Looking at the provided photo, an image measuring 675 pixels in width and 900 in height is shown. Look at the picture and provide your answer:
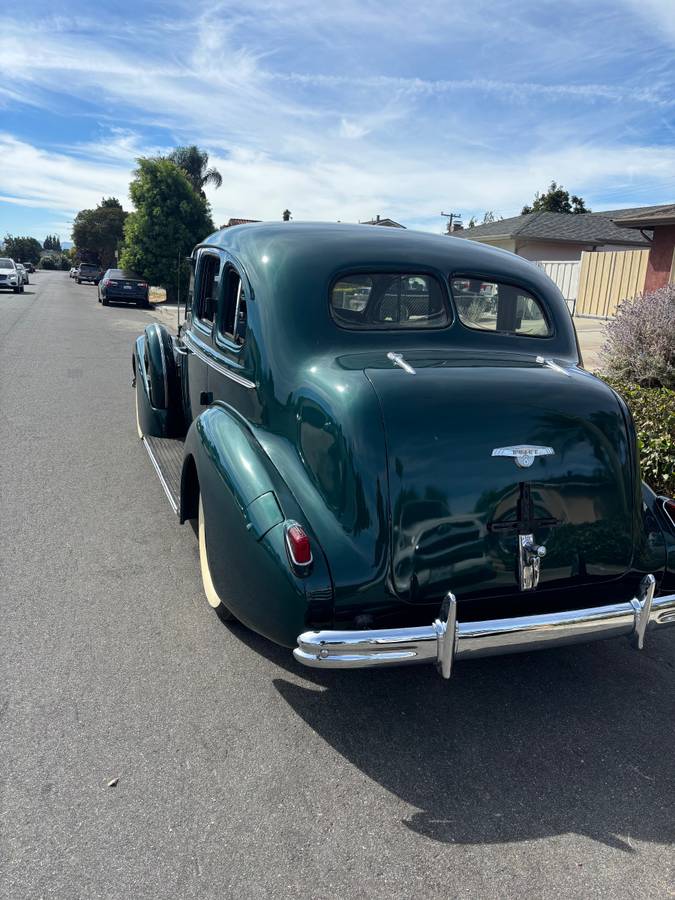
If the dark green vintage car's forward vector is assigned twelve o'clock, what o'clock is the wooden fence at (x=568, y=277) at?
The wooden fence is roughly at 2 o'clock from the dark green vintage car.

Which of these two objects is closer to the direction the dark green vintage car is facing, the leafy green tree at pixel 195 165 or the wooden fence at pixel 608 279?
the leafy green tree

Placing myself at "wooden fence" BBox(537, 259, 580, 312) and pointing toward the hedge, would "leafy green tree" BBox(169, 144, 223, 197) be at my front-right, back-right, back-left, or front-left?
back-right

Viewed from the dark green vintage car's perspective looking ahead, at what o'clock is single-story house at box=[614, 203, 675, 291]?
The single-story house is roughly at 2 o'clock from the dark green vintage car.

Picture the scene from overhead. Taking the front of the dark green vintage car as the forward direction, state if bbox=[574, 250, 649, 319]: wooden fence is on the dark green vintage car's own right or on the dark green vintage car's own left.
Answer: on the dark green vintage car's own right

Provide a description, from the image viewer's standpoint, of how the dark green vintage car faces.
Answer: facing away from the viewer and to the left of the viewer

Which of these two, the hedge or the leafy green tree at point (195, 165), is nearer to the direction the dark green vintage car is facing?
the leafy green tree

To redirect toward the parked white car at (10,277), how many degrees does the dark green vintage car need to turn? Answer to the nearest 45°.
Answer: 0° — it already faces it

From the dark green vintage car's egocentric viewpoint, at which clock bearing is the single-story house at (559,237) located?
The single-story house is roughly at 2 o'clock from the dark green vintage car.

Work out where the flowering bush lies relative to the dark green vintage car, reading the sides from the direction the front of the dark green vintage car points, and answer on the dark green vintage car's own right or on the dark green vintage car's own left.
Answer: on the dark green vintage car's own right

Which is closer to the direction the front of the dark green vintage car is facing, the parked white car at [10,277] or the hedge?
the parked white car

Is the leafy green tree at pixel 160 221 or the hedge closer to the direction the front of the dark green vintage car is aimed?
the leafy green tree

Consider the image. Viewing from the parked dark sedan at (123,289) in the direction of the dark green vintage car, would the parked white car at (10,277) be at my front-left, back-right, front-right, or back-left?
back-right

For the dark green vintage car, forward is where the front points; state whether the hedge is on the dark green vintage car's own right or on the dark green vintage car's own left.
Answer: on the dark green vintage car's own right
